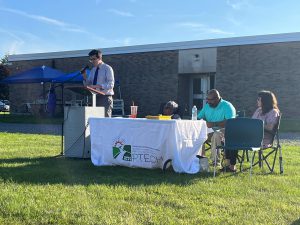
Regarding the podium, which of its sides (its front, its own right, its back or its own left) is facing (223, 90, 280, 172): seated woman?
left

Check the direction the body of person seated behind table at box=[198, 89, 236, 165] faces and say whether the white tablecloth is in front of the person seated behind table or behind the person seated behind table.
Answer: in front

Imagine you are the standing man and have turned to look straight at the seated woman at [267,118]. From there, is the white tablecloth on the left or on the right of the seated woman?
right

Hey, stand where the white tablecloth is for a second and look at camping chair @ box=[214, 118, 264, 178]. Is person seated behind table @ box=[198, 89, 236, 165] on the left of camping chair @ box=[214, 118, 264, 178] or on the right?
left

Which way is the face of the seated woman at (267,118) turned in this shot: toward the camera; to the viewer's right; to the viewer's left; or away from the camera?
to the viewer's left

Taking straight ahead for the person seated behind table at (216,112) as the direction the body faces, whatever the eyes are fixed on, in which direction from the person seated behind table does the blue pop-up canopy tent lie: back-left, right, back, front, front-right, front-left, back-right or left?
right

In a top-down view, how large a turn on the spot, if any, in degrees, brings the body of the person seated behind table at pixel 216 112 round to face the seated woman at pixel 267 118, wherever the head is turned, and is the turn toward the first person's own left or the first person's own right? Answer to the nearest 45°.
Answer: approximately 90° to the first person's own left

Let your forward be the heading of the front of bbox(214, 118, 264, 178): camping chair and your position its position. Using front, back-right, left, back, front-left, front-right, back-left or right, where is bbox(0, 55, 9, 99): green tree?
front-left
